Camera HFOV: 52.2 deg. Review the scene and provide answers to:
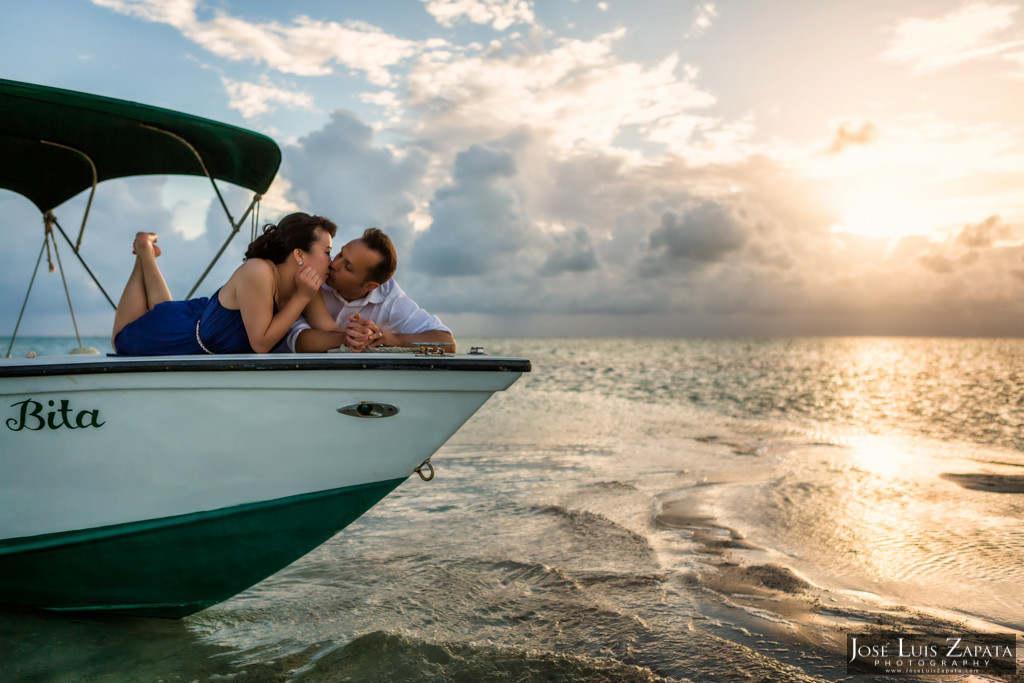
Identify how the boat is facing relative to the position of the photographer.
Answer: facing to the right of the viewer

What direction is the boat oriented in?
to the viewer's right
